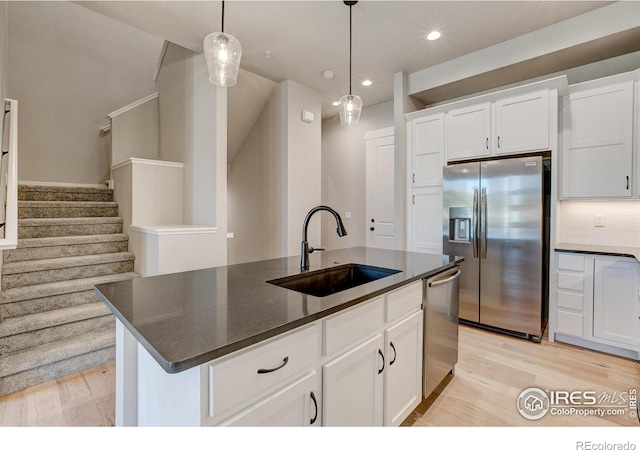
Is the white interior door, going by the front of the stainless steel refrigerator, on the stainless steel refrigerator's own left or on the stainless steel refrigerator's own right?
on the stainless steel refrigerator's own right

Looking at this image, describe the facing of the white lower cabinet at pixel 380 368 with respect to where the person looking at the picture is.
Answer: facing the viewer and to the right of the viewer

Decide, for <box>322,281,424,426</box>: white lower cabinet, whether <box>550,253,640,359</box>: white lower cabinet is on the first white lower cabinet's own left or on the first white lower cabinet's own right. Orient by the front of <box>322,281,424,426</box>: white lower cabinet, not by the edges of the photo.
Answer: on the first white lower cabinet's own left

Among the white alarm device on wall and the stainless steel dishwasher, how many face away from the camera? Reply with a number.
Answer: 0

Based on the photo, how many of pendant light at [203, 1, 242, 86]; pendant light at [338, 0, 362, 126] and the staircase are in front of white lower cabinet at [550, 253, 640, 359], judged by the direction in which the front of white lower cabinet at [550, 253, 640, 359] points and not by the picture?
3

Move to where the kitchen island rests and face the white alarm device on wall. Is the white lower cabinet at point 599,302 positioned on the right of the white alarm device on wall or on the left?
right

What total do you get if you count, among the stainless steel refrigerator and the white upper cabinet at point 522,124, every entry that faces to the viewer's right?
0

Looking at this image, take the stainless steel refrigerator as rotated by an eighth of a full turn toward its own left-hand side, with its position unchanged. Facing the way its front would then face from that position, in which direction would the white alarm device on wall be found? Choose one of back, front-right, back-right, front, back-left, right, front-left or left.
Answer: right

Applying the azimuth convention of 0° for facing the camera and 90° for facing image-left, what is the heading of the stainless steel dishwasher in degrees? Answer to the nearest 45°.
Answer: approximately 315°

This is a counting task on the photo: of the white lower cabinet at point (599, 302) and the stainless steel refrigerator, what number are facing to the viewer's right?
0

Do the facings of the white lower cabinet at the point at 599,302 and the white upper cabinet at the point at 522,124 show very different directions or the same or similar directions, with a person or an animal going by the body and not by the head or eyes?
same or similar directions

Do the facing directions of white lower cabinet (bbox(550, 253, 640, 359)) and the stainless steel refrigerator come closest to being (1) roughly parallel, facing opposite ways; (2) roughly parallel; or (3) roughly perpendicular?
roughly parallel

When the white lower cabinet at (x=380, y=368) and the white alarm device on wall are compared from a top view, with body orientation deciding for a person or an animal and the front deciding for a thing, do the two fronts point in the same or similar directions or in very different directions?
same or similar directions

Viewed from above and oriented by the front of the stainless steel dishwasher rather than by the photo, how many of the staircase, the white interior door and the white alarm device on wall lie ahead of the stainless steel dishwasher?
0
